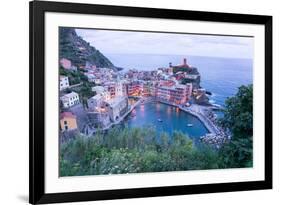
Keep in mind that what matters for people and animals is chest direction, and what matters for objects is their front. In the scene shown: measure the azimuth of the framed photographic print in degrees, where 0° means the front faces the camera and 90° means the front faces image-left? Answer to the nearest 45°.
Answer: approximately 315°
